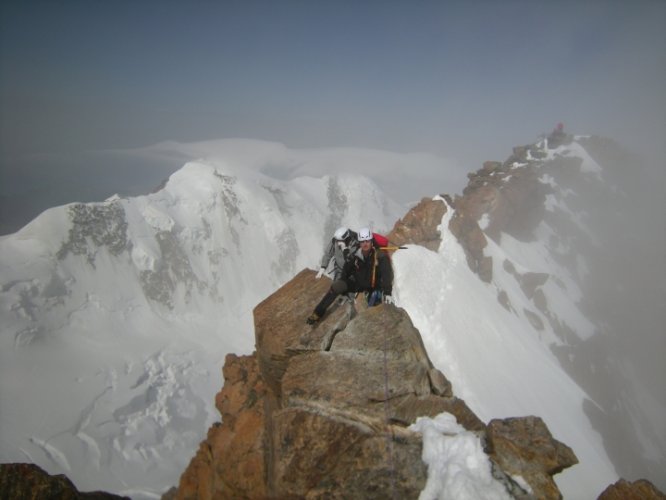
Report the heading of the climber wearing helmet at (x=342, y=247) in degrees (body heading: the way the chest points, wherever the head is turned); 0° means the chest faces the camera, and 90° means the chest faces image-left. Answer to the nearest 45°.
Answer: approximately 45°

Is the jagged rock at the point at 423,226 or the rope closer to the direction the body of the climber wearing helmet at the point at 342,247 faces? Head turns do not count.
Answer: the rope

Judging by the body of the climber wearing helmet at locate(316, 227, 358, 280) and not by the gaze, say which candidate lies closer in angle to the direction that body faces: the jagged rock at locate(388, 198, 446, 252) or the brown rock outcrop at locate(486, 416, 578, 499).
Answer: the brown rock outcrop

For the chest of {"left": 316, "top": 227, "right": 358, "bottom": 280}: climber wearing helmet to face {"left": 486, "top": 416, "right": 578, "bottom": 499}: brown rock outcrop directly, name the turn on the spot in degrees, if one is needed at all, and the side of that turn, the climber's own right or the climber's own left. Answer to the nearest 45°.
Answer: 0° — they already face it
